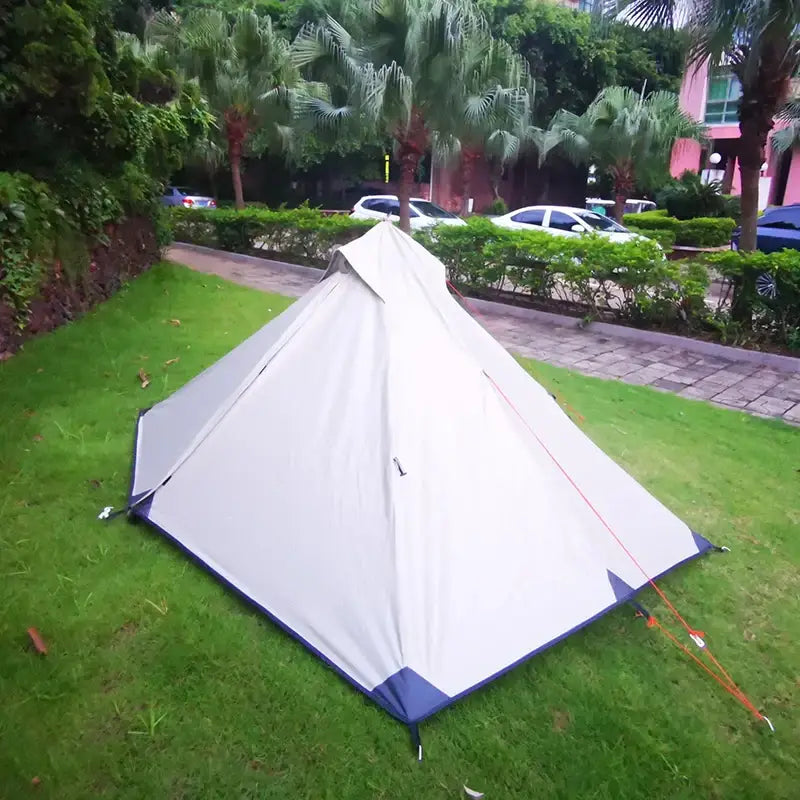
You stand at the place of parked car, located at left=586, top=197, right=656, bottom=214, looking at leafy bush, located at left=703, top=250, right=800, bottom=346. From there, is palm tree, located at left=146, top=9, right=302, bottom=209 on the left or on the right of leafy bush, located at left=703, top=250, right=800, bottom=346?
right

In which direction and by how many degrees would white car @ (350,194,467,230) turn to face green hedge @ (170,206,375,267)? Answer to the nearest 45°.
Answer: approximately 90° to its right

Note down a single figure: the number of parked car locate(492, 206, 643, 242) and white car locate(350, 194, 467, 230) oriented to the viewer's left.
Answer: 0

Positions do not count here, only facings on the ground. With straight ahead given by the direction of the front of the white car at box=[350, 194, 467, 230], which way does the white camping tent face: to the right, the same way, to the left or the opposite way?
to the right

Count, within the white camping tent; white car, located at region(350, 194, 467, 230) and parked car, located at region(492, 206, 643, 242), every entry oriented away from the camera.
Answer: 0

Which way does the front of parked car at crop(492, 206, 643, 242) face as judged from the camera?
facing the viewer and to the right of the viewer

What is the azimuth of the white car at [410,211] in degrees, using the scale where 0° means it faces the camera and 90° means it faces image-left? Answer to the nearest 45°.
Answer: approximately 315°

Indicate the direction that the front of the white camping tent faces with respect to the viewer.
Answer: facing the viewer and to the left of the viewer

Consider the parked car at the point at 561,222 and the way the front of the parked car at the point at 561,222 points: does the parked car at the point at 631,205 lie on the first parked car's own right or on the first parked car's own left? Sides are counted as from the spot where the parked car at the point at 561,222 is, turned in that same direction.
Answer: on the first parked car's own left

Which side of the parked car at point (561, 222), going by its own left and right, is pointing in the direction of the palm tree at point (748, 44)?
front

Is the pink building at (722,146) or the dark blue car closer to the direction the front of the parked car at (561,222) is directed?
the dark blue car

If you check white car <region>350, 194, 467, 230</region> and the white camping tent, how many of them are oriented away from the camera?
0

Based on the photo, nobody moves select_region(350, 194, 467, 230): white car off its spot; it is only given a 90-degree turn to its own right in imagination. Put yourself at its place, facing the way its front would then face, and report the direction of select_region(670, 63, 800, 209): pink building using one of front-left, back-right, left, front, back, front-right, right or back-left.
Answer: back
